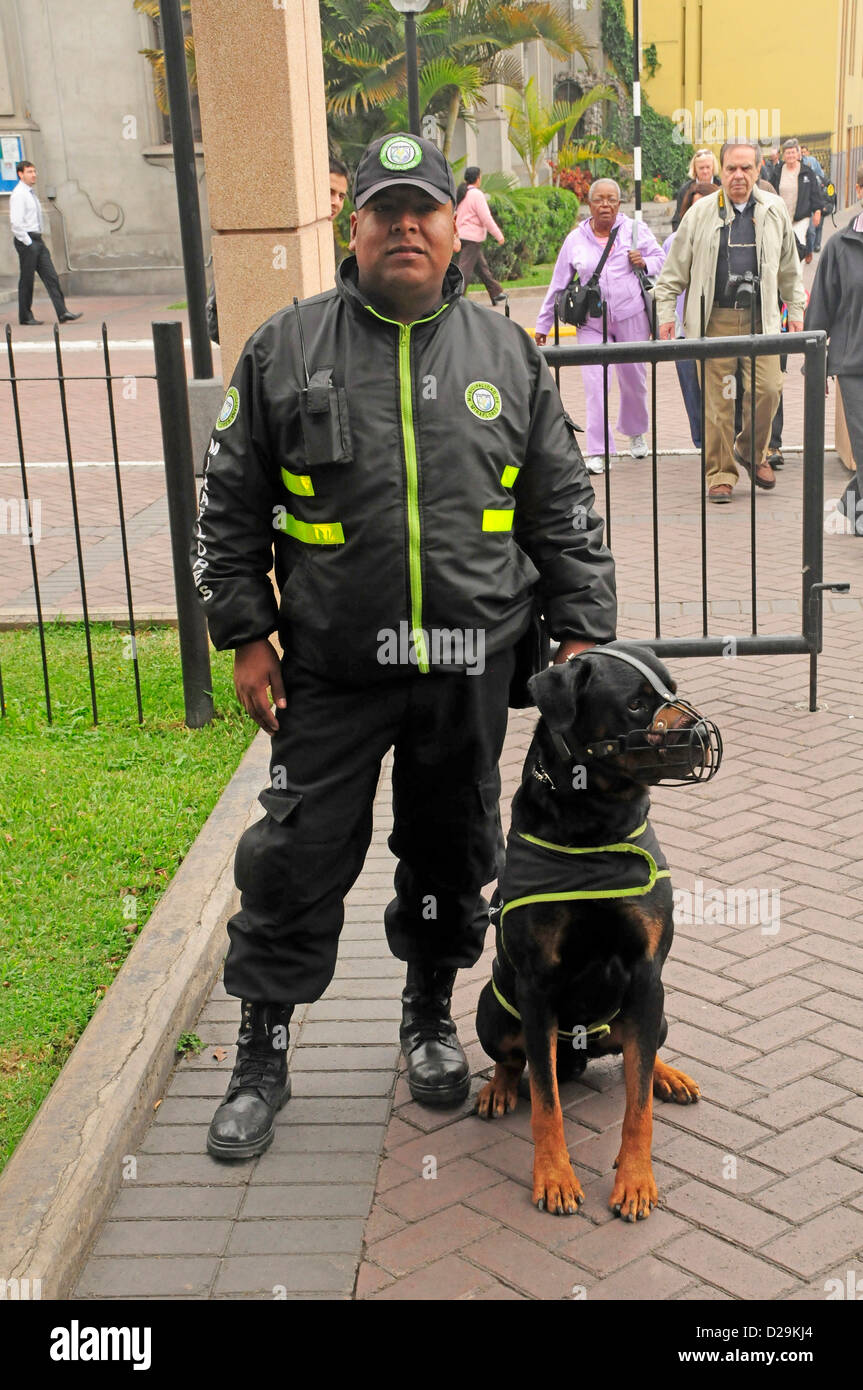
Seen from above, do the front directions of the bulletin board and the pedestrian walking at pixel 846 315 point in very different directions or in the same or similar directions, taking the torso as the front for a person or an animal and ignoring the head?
same or similar directions

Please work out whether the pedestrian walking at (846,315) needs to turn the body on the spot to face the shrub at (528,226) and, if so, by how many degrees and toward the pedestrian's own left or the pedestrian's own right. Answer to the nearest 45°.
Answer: approximately 180°

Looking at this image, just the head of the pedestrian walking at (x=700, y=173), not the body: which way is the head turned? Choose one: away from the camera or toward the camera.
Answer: toward the camera

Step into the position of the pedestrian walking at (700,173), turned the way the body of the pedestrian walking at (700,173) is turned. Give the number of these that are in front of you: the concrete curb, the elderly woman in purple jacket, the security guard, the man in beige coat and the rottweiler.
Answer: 5

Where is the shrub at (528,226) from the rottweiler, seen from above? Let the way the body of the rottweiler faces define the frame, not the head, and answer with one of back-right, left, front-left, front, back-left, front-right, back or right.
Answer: back

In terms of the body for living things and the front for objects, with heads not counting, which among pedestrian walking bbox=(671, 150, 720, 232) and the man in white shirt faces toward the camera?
the pedestrian walking

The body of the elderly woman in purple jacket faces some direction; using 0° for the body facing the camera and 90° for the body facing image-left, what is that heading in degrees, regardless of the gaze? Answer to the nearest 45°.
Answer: approximately 0°

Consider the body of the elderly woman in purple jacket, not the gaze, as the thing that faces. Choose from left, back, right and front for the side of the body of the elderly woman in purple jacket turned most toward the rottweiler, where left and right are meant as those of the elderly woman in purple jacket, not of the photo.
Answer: front

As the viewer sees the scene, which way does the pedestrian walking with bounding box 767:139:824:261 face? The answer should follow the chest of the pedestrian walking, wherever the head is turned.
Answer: toward the camera

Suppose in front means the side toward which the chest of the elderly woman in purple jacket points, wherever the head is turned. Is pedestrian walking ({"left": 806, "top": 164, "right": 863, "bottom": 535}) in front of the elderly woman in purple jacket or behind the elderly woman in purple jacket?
in front

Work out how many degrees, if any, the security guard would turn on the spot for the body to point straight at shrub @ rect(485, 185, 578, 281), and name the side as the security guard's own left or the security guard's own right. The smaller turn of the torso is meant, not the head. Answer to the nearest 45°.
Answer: approximately 180°

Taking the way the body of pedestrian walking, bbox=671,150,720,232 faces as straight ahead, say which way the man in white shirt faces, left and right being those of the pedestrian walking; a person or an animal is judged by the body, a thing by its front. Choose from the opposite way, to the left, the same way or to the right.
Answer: to the left

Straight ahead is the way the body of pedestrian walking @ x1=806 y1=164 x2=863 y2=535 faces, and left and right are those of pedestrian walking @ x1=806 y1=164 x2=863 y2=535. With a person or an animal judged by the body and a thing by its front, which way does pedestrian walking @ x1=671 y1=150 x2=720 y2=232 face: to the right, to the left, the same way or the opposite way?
the same way

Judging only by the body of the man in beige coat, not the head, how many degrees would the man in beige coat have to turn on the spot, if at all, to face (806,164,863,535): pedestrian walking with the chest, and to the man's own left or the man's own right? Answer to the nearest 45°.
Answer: approximately 45° to the man's own left

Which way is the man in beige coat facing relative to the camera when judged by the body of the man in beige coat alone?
toward the camera

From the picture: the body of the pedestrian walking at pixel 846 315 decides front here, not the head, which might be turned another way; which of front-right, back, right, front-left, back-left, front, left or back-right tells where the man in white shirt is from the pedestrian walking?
back-right

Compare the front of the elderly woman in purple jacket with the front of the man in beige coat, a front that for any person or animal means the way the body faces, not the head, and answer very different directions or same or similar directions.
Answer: same or similar directions

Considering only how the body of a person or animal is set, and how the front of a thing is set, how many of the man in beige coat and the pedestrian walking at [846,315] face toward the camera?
2

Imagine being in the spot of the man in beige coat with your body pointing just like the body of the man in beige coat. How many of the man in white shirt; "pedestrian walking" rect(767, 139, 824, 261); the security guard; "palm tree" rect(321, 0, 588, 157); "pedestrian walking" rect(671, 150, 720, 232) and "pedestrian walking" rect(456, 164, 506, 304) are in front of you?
1

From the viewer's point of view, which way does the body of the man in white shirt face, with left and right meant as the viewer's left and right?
facing to the right of the viewer
